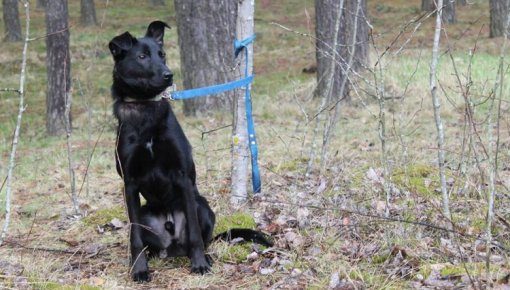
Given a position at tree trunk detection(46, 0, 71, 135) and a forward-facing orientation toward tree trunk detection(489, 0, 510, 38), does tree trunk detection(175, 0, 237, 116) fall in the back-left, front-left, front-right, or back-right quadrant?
front-right

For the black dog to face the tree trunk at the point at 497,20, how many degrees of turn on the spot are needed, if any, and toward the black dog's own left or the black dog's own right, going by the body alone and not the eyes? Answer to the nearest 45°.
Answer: approximately 135° to the black dog's own left

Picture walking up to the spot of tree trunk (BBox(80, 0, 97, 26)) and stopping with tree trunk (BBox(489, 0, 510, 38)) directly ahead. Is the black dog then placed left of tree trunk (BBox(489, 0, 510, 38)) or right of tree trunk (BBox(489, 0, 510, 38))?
right

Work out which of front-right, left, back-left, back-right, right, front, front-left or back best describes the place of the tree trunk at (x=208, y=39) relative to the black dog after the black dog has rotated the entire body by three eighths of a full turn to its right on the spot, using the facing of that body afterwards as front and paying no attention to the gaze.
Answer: front-right

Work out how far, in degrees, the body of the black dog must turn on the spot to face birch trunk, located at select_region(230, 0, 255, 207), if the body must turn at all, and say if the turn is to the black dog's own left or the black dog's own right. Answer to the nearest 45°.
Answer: approximately 135° to the black dog's own left

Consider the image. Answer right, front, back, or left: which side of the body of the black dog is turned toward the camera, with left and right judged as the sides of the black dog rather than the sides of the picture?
front

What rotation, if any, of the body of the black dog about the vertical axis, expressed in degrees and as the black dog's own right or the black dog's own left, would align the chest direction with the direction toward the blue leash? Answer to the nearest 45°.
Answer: approximately 135° to the black dog's own left

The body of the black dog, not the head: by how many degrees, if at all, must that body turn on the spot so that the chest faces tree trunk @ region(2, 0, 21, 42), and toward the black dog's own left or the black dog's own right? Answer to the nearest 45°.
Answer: approximately 180°

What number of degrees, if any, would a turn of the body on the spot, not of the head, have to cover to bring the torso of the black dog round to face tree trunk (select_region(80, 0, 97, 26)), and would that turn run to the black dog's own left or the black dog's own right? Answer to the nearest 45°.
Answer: approximately 180°
